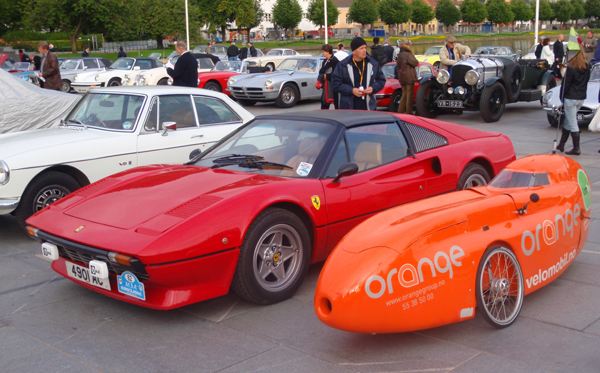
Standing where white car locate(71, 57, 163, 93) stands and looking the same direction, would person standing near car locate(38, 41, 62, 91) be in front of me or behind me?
in front

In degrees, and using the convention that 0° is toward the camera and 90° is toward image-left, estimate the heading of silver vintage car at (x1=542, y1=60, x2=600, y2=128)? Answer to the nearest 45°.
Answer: approximately 45°

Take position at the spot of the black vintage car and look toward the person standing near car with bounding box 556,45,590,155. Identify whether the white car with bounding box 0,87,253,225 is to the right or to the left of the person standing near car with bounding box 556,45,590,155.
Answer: right

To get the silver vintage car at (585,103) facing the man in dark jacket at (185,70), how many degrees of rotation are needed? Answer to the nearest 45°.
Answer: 0° — it already faces them

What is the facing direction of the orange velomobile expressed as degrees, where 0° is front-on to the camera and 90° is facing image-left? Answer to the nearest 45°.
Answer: approximately 45°

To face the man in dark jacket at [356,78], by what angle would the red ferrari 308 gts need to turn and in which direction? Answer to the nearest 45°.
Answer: approximately 135° to its right

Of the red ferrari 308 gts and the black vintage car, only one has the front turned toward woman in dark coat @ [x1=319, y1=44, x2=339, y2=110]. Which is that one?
the black vintage car
